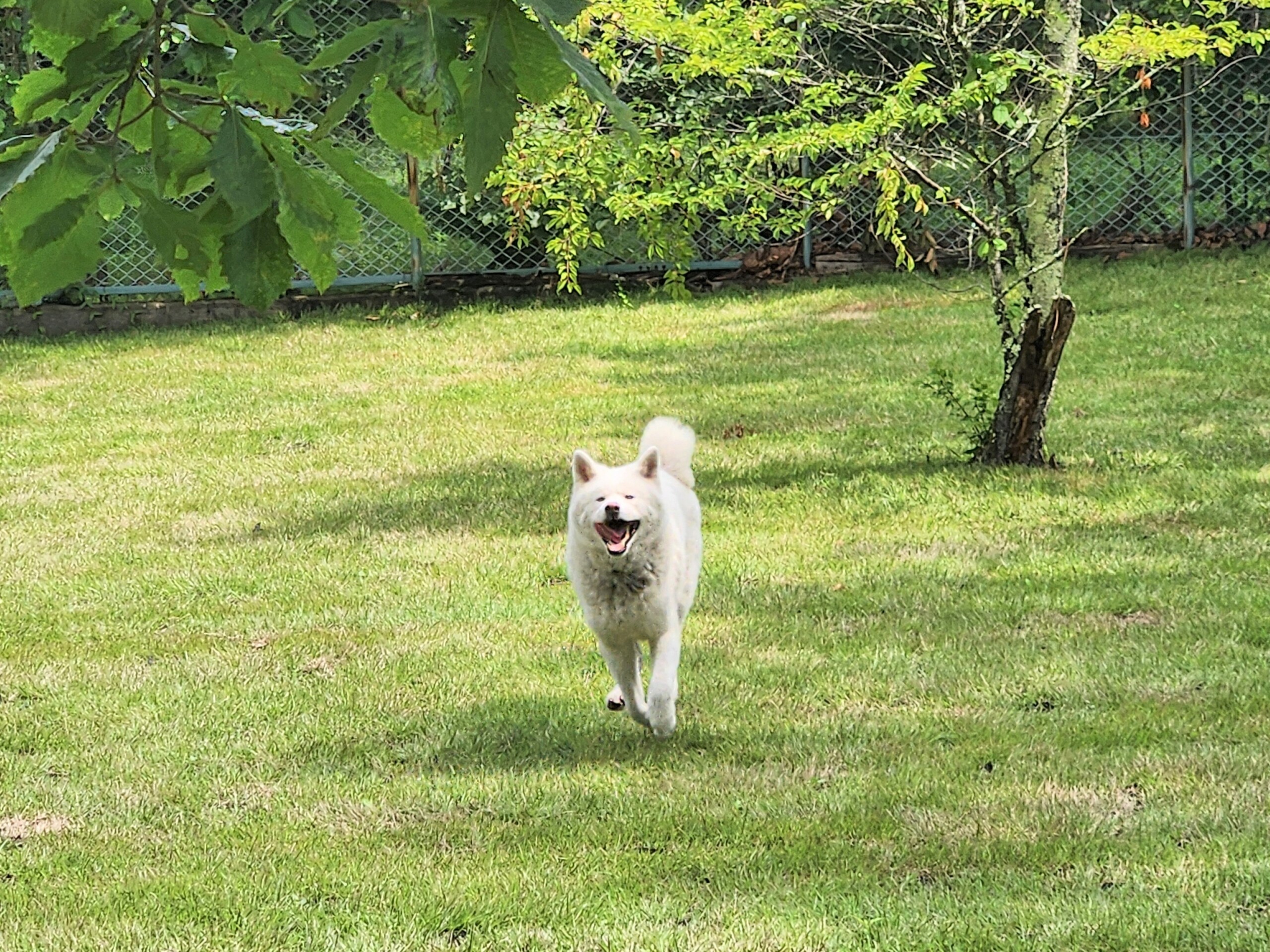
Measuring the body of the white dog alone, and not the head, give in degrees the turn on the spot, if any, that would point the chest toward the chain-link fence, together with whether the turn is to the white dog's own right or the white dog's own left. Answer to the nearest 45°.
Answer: approximately 180°

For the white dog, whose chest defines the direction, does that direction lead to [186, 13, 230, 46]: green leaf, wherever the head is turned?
yes

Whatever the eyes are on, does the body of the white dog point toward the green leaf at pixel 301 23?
yes

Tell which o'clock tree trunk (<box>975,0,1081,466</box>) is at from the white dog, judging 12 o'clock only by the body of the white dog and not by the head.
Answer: The tree trunk is roughly at 7 o'clock from the white dog.

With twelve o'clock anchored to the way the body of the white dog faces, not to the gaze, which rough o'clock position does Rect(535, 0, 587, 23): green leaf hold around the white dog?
The green leaf is roughly at 12 o'clock from the white dog.

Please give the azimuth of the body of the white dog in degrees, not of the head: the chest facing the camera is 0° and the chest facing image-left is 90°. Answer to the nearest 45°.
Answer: approximately 0°

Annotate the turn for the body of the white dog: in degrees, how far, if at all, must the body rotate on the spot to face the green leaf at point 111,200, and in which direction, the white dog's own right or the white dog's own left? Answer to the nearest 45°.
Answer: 0° — it already faces it
